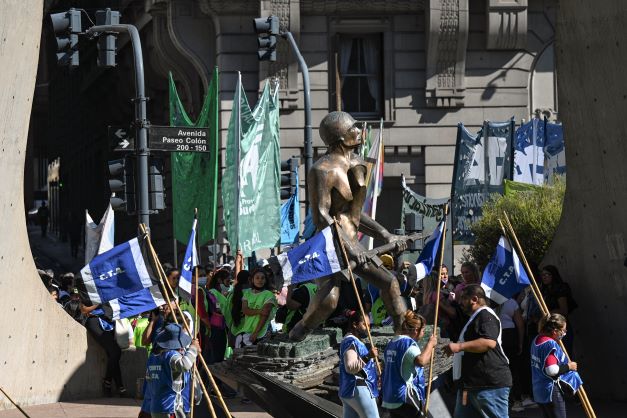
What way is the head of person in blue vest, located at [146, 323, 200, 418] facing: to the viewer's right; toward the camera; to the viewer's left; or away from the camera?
away from the camera

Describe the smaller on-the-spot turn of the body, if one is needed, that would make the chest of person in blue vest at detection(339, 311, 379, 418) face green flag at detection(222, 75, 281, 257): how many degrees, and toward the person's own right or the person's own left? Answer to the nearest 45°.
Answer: approximately 90° to the person's own left

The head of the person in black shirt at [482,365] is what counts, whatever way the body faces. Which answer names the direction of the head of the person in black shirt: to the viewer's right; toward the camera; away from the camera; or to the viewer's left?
to the viewer's left

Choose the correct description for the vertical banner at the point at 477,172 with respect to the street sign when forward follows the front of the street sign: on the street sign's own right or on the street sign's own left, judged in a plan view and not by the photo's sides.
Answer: on the street sign's own left

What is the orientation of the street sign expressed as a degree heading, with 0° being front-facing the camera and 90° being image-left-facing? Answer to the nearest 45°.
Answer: approximately 0°

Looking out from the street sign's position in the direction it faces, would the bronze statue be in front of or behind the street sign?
in front
